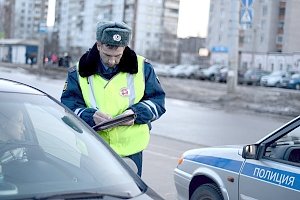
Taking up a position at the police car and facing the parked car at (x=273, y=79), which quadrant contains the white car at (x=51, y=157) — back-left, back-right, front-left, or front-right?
back-left

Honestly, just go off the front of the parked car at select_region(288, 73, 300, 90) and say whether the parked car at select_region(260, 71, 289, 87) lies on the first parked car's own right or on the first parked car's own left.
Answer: on the first parked car's own right

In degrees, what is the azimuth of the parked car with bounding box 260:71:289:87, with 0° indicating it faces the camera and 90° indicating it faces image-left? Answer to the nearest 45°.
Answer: approximately 45°

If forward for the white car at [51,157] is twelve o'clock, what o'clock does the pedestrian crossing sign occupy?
The pedestrian crossing sign is roughly at 8 o'clock from the white car.

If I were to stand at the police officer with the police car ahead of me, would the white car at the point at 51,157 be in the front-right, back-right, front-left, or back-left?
back-right
